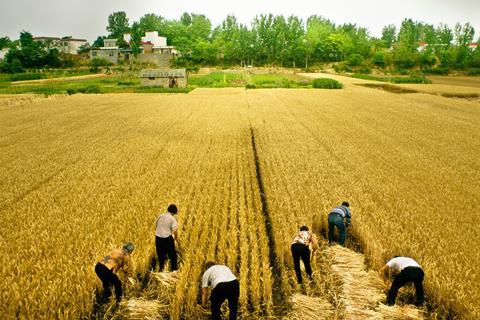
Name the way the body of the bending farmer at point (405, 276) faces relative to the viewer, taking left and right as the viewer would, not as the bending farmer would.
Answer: facing to the left of the viewer

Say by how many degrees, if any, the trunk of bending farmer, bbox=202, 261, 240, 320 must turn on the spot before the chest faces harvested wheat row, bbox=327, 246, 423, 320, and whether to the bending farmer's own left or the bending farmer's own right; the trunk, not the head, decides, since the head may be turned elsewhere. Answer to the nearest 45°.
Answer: approximately 135° to the bending farmer's own right

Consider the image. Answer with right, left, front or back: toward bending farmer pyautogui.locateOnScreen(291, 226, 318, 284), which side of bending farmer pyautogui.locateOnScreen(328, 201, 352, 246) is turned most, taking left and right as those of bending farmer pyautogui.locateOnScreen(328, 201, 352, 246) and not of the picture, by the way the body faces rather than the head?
back

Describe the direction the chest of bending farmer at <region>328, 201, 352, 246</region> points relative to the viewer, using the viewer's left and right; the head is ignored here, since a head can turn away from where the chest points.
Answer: facing away from the viewer and to the right of the viewer

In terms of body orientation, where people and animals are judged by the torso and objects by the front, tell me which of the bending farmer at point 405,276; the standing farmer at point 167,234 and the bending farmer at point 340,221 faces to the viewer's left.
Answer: the bending farmer at point 405,276

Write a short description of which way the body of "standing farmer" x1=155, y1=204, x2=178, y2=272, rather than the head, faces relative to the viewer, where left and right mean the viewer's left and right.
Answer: facing away from the viewer and to the right of the viewer

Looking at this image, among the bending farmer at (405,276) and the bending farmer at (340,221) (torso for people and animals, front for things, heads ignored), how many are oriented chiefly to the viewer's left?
1

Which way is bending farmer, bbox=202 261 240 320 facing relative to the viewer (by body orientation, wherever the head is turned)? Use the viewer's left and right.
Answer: facing away from the viewer and to the left of the viewer
